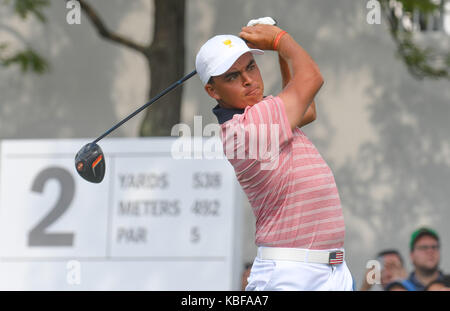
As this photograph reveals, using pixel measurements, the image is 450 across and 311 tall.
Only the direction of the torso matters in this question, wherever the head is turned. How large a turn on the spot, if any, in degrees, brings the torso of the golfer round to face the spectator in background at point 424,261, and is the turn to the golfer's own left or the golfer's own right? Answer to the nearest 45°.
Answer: approximately 135° to the golfer's own left

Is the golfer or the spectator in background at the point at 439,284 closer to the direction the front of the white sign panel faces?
the golfer

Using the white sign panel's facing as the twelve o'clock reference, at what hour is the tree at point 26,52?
The tree is roughly at 5 o'clock from the white sign panel.

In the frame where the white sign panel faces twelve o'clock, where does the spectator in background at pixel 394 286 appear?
The spectator in background is roughly at 9 o'clock from the white sign panel.

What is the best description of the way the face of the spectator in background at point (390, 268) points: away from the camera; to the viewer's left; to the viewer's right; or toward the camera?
toward the camera

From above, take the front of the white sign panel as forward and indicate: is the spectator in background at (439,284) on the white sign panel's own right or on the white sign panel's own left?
on the white sign panel's own left

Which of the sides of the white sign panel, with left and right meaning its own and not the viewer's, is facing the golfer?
front

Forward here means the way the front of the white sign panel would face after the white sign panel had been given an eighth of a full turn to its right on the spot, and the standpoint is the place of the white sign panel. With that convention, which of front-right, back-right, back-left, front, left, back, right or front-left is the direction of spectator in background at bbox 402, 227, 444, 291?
back-left

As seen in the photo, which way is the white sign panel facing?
toward the camera

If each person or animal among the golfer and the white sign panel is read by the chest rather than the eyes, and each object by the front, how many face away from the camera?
0
